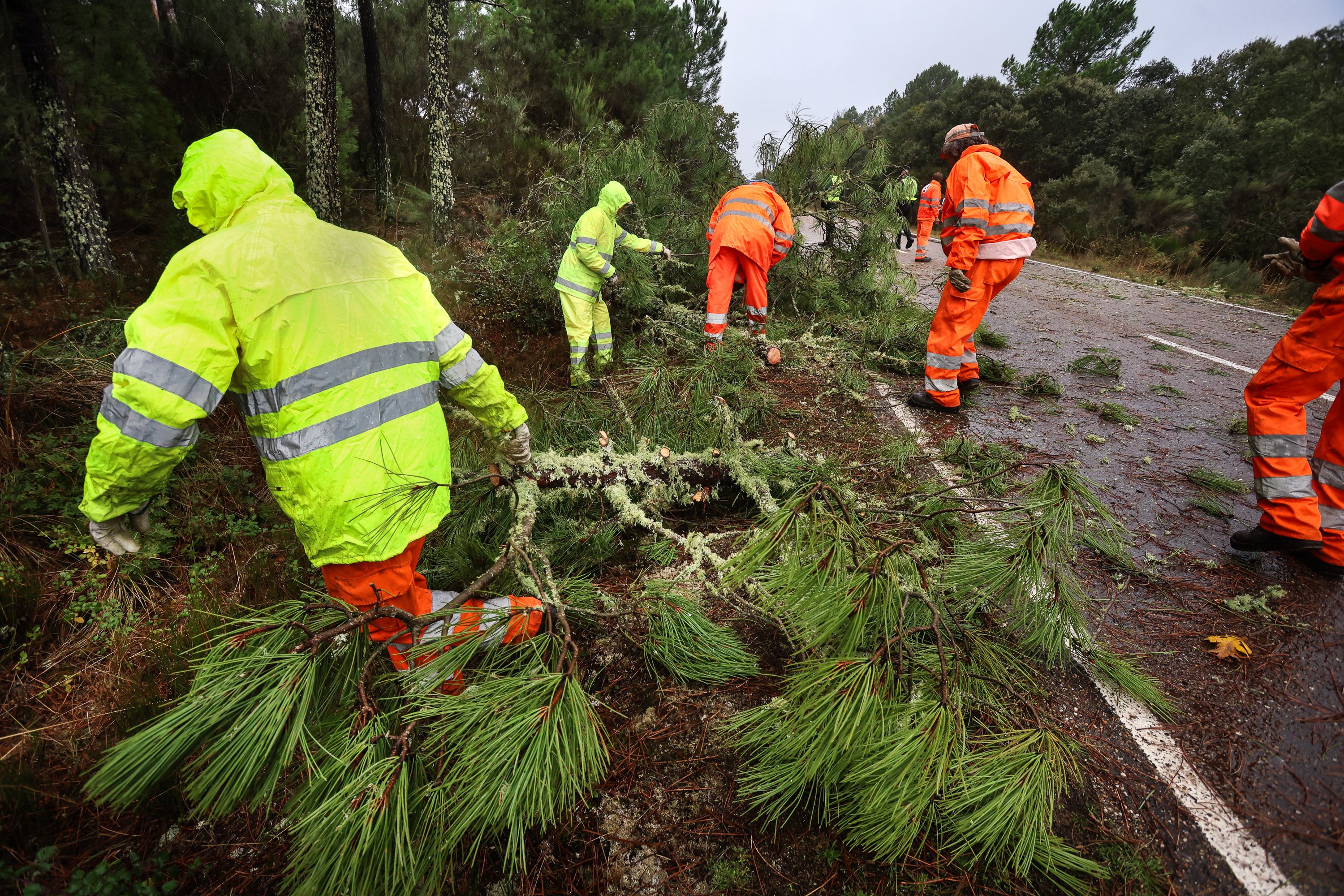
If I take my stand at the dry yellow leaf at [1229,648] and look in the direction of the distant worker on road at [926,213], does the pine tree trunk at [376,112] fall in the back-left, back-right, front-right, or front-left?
front-left

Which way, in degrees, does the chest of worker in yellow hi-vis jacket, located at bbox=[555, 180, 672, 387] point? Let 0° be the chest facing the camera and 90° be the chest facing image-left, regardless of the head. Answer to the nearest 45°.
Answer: approximately 270°

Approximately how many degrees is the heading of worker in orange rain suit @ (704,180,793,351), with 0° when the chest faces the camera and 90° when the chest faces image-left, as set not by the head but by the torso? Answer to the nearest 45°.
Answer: approximately 225°

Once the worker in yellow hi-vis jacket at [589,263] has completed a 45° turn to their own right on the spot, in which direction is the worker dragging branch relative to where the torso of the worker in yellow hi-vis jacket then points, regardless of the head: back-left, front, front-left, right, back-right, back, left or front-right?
front-right

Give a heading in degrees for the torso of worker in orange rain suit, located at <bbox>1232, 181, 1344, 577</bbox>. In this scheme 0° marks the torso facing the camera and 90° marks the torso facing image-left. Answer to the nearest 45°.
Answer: approximately 90°

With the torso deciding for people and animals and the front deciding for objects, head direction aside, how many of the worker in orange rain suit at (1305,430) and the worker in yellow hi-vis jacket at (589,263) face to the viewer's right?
1

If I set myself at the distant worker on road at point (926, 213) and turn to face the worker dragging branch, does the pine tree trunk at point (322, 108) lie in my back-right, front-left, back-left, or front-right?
front-right

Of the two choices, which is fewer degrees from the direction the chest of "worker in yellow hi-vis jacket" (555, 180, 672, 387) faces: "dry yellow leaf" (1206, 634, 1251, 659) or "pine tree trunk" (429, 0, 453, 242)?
the dry yellow leaf

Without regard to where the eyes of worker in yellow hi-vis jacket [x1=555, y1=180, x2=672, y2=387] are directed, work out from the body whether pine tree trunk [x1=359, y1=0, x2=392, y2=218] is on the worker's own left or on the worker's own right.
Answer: on the worker's own left

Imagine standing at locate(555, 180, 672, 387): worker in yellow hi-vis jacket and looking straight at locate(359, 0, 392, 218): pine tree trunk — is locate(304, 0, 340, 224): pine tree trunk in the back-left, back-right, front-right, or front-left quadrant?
front-left

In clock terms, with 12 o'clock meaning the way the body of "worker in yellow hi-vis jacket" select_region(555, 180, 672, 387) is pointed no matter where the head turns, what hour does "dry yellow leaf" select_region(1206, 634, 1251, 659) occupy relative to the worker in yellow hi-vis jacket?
The dry yellow leaf is roughly at 2 o'clock from the worker in yellow hi-vis jacket.

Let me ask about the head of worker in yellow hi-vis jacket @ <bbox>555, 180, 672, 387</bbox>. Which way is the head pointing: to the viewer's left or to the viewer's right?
to the viewer's right

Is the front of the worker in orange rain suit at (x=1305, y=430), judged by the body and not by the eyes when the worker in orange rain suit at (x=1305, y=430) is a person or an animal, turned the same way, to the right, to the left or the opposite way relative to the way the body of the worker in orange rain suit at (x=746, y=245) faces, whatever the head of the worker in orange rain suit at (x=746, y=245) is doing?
to the left
